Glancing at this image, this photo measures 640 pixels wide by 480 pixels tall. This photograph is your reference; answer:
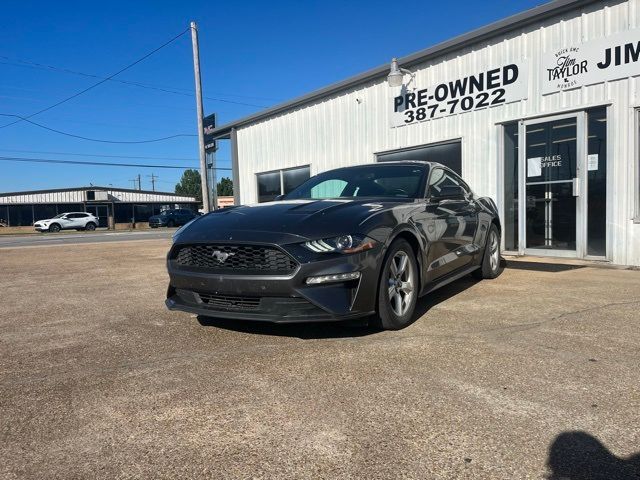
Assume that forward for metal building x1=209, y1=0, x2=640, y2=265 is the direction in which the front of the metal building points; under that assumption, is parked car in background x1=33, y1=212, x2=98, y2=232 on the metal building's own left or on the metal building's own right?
on the metal building's own right

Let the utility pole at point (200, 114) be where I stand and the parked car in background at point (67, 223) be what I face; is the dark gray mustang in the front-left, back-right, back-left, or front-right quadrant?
back-left

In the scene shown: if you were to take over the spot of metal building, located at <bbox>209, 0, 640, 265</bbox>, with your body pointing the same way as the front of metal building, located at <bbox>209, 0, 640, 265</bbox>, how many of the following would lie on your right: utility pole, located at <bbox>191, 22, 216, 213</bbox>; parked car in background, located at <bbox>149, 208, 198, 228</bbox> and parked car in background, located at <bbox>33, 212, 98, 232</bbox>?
3

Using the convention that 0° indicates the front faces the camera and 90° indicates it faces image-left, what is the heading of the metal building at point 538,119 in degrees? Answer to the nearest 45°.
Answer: approximately 45°

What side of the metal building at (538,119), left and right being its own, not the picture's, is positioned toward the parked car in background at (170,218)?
right

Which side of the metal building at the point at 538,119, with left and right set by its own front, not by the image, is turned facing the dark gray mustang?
front

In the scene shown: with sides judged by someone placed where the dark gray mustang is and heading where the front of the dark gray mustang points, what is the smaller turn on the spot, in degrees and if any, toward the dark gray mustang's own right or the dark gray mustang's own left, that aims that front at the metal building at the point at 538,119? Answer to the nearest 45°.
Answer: approximately 180°

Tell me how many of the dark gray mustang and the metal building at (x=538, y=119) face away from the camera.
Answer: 0

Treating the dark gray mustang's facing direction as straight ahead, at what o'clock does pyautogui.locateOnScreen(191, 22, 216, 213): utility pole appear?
The utility pole is roughly at 4 o'clock from the dark gray mustang.

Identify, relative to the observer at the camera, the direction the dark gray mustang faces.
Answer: facing the viewer and to the left of the viewer

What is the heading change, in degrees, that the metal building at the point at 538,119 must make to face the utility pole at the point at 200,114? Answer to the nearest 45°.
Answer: approximately 90° to its right

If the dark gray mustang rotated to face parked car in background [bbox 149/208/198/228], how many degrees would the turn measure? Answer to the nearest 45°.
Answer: approximately 135° to its right

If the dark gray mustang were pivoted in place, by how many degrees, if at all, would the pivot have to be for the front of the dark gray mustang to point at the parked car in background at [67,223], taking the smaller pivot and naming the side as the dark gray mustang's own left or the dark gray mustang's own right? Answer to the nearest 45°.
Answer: approximately 90° to the dark gray mustang's own right

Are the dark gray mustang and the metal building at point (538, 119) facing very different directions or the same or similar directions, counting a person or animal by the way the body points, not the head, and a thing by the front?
same or similar directions
